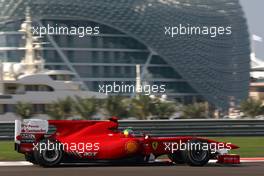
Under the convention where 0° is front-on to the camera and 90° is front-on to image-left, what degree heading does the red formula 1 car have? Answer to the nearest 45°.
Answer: approximately 270°

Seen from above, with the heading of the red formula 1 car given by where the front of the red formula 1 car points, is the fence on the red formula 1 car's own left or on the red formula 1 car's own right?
on the red formula 1 car's own left
